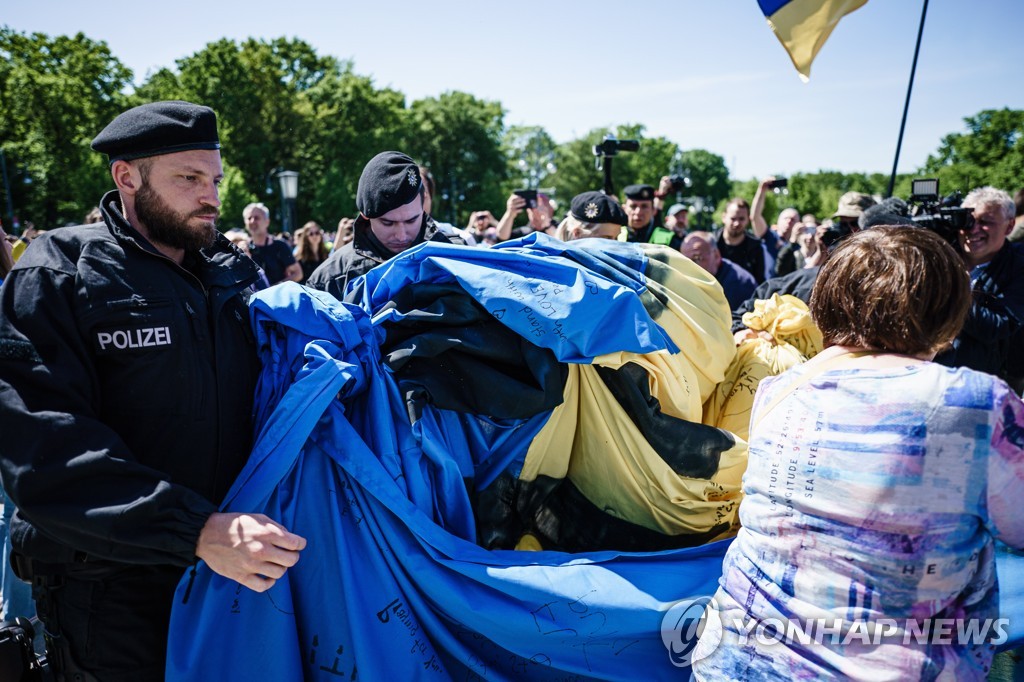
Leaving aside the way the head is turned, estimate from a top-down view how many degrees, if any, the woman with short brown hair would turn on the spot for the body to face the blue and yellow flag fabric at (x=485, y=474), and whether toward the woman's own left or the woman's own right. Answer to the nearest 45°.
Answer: approximately 90° to the woman's own left

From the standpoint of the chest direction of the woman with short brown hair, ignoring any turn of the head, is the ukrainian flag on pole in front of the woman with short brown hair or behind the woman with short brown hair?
in front

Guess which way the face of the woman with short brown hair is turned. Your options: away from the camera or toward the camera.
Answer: away from the camera

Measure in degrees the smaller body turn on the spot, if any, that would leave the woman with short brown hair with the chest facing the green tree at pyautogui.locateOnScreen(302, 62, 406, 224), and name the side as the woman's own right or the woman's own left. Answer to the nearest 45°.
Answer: approximately 45° to the woman's own left

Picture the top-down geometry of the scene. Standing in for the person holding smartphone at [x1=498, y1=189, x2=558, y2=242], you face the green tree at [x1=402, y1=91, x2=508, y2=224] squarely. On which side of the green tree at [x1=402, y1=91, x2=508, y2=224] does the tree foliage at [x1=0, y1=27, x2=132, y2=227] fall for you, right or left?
left

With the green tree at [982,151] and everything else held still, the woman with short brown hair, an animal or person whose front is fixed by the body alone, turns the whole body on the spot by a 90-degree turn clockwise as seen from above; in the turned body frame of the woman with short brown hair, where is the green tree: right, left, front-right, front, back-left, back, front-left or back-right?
left

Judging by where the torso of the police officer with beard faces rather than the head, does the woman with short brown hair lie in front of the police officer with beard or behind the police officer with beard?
in front

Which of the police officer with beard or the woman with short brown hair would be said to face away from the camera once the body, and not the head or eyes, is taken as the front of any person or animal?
the woman with short brown hair

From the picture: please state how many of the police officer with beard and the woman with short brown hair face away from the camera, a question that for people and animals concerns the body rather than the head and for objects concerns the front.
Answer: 1

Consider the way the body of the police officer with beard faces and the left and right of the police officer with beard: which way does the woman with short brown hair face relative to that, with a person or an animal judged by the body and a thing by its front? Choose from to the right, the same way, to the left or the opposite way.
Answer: to the left

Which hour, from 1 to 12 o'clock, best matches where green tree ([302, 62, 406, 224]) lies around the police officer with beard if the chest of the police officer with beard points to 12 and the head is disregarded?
The green tree is roughly at 8 o'clock from the police officer with beard.

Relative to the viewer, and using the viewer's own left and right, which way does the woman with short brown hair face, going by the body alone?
facing away from the viewer

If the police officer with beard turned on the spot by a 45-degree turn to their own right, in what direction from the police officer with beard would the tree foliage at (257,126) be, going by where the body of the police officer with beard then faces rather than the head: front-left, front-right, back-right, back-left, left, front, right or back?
back

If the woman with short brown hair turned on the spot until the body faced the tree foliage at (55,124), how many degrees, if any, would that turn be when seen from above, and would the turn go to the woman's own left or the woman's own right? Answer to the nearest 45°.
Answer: approximately 45° to the woman's own left
